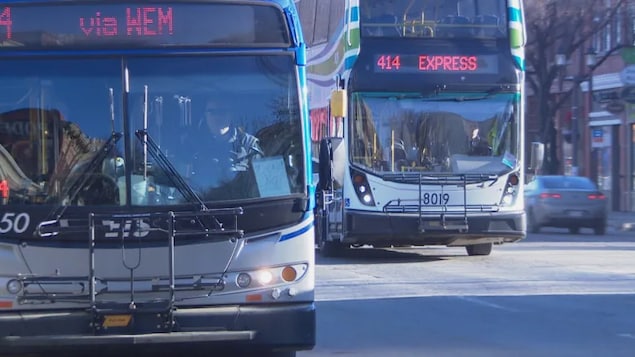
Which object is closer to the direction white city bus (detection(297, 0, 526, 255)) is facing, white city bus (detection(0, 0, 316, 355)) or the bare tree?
the white city bus

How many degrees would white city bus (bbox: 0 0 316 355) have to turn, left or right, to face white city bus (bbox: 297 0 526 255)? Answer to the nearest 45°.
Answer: approximately 135° to its left

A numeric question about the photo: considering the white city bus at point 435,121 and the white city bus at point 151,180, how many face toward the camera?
2

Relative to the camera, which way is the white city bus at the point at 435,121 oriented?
toward the camera

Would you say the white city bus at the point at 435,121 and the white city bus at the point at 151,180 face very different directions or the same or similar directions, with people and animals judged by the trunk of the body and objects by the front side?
same or similar directions

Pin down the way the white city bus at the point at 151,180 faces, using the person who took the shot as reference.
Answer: facing the viewer
